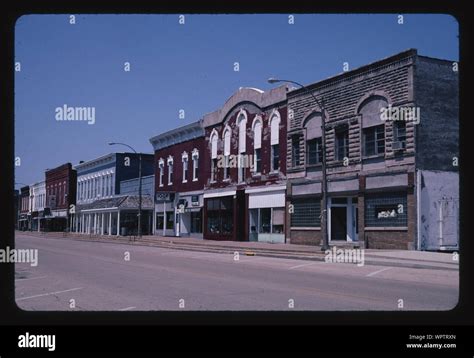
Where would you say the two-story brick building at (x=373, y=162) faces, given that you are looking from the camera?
facing the viewer and to the left of the viewer

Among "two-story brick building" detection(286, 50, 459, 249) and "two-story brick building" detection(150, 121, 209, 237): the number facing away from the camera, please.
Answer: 0

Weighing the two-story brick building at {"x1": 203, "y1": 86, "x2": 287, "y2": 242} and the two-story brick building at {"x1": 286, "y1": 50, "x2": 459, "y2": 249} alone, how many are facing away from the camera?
0

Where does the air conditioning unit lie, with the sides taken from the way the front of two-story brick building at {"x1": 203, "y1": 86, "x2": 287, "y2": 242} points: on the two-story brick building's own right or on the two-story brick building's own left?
on the two-story brick building's own left

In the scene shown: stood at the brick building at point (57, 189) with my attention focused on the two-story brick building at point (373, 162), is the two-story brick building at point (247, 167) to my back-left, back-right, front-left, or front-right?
front-left

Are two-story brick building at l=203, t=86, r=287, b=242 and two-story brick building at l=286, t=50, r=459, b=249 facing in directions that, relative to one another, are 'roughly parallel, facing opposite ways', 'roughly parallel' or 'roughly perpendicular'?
roughly parallel
